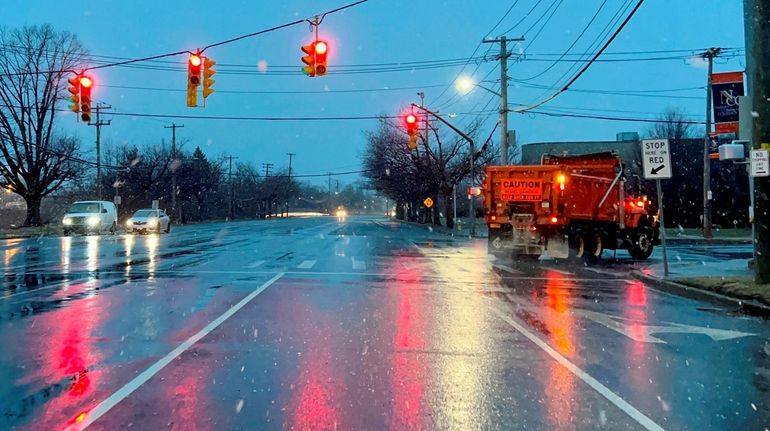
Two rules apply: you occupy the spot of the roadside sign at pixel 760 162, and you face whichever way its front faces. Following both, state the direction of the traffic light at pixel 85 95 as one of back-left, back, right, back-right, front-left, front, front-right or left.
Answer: right

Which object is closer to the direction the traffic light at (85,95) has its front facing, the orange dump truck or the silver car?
the orange dump truck

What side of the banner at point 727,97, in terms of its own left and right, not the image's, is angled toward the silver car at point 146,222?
right

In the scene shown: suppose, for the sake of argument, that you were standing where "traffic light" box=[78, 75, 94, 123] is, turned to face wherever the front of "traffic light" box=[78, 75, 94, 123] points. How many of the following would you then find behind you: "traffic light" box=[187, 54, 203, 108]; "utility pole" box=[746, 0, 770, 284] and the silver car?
1

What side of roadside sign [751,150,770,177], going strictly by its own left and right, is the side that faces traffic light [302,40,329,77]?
right

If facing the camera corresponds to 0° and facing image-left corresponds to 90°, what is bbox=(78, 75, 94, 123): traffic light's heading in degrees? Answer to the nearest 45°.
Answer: approximately 0°

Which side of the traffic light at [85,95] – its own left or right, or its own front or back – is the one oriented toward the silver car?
back

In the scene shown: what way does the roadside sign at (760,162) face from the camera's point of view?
toward the camera

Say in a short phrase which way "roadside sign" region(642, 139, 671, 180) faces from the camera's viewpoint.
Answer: facing the viewer
